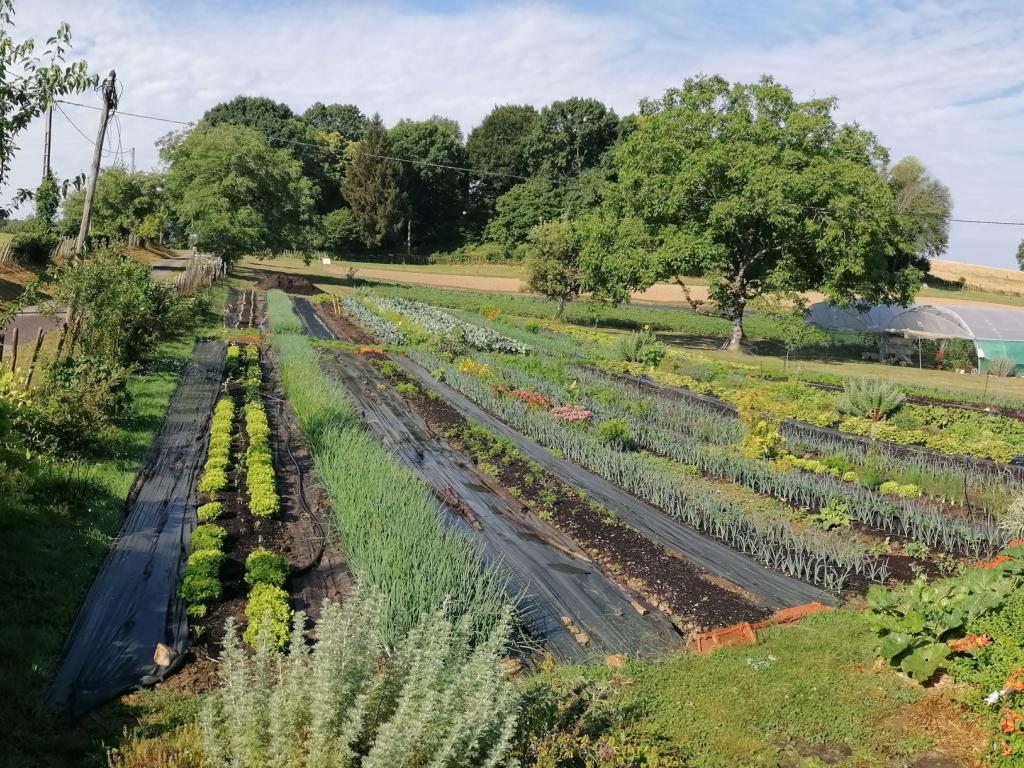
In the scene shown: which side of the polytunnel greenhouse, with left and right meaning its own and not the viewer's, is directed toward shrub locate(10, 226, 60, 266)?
front

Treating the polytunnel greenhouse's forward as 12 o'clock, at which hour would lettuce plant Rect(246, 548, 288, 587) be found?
The lettuce plant is roughly at 11 o'clock from the polytunnel greenhouse.

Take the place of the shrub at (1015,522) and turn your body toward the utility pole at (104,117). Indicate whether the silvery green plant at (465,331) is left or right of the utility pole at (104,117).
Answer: right

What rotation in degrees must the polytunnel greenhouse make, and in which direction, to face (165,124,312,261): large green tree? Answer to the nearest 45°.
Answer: approximately 45° to its right

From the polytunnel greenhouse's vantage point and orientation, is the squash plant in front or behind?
in front

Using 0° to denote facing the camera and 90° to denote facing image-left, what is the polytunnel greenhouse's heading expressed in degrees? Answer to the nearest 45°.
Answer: approximately 45°

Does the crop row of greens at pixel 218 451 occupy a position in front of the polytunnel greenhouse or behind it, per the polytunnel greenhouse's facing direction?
in front

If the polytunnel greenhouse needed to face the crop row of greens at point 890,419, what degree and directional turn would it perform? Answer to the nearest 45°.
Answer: approximately 45° to its left

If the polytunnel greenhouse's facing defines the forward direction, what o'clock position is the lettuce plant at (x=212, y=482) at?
The lettuce plant is roughly at 11 o'clock from the polytunnel greenhouse.
